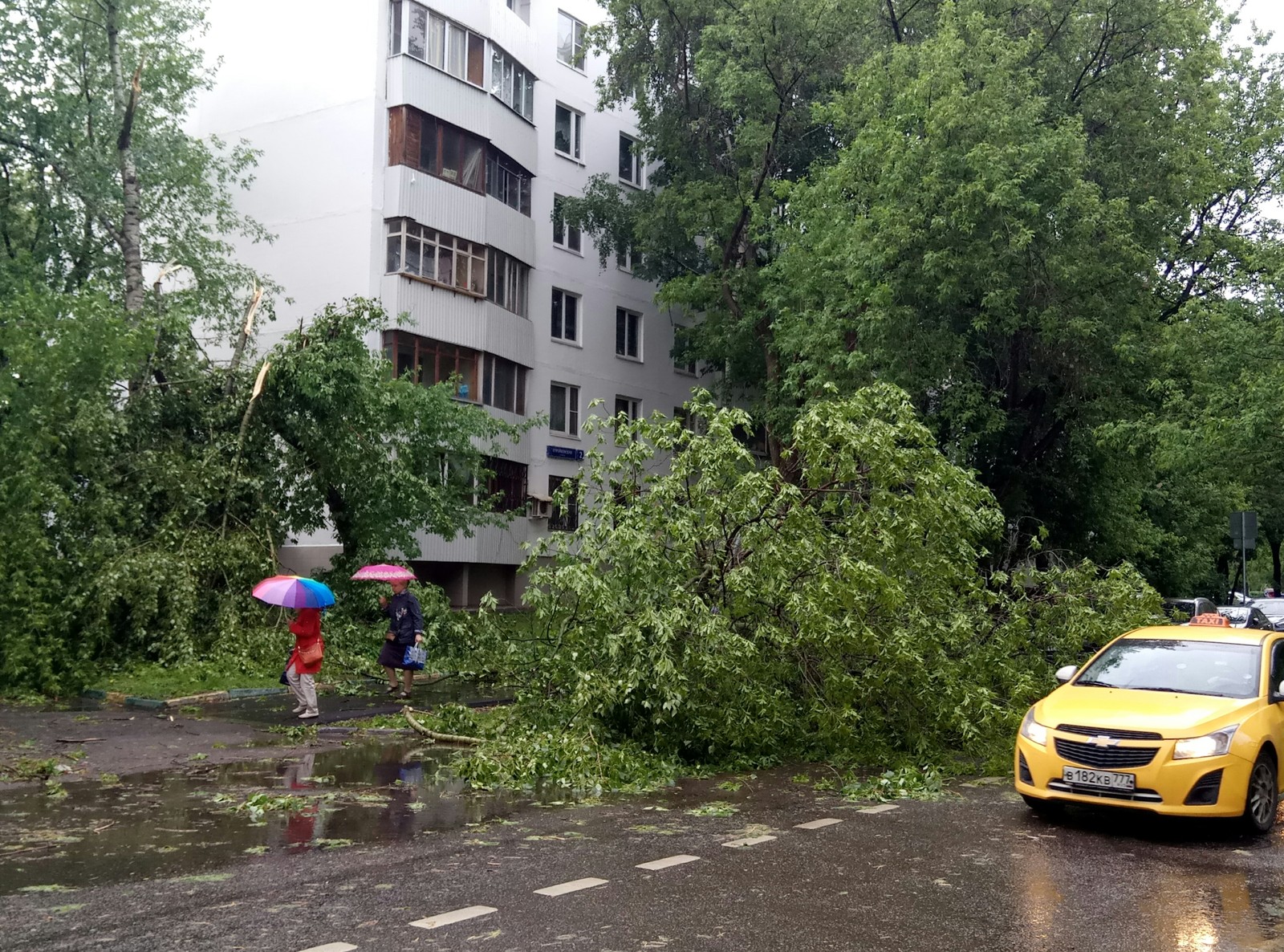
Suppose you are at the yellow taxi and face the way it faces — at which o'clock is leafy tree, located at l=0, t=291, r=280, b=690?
The leafy tree is roughly at 2 o'clock from the yellow taxi.

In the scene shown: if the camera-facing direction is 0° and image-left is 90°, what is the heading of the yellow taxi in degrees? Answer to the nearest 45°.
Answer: approximately 45°

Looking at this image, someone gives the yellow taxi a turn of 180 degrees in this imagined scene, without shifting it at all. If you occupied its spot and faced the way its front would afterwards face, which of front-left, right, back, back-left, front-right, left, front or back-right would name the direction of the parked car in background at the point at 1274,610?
front-left

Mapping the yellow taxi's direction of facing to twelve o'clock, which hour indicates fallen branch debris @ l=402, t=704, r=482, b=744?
The fallen branch debris is roughly at 2 o'clock from the yellow taxi.

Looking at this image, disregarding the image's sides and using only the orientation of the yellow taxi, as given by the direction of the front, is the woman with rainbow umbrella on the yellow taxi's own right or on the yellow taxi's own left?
on the yellow taxi's own right

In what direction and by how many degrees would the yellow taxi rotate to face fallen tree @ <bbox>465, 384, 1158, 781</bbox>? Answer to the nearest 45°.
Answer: approximately 90° to its right

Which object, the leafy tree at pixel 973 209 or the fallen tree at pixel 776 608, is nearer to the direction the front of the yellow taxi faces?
the fallen tree

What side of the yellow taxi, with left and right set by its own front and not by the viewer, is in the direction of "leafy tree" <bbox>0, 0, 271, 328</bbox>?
right

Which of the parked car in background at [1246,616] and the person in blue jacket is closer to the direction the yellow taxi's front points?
the person in blue jacket

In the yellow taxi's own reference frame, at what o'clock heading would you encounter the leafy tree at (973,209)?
The leafy tree is roughly at 4 o'clock from the yellow taxi.
